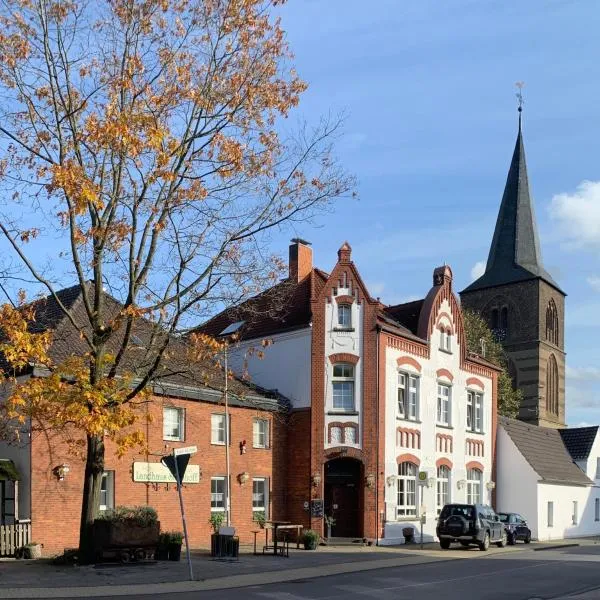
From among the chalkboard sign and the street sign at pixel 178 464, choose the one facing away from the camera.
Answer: the street sign

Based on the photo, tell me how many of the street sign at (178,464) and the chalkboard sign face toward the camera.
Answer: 1

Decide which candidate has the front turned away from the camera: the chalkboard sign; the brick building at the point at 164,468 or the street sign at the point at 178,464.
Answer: the street sign

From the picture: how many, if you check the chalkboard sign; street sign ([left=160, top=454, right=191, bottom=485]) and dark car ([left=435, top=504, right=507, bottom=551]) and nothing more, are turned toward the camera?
1

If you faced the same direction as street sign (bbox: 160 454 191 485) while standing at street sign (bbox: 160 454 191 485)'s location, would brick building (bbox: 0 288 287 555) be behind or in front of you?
in front

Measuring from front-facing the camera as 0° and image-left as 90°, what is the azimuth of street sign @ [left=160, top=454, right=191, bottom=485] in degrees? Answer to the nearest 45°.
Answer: approximately 180°

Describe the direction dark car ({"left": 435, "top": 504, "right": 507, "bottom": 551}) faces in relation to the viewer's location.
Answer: facing away from the viewer and to the right of the viewer

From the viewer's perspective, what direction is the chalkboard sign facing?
toward the camera

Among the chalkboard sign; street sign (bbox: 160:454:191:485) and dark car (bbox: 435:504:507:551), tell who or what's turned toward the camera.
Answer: the chalkboard sign

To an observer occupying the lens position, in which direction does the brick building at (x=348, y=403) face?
facing the viewer and to the right of the viewer

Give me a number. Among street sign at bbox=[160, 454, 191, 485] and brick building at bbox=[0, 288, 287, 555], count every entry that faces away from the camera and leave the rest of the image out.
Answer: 1

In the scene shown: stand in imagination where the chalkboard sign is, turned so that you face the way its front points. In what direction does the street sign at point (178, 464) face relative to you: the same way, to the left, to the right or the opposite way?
the opposite way
